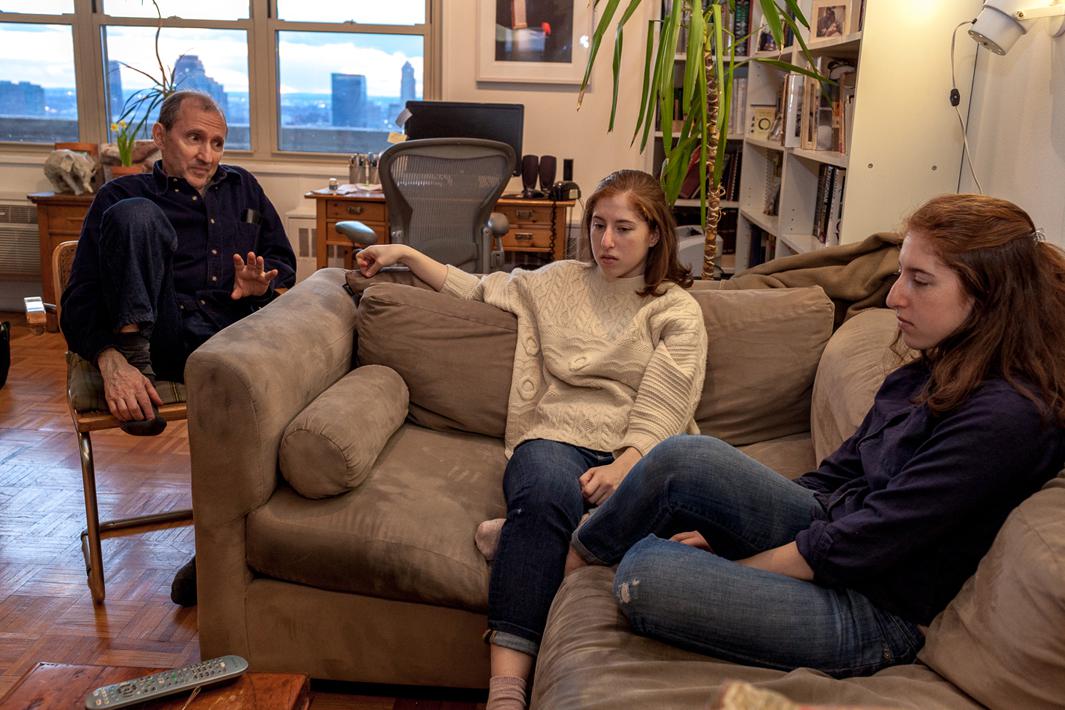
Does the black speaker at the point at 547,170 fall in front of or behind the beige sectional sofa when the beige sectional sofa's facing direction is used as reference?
behind

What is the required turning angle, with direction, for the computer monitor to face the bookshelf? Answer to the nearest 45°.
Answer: approximately 45° to its left

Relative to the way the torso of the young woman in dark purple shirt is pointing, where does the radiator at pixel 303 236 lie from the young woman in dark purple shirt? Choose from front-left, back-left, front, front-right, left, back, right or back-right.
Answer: front-right

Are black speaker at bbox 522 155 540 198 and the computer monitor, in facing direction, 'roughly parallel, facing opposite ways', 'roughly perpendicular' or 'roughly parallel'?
roughly parallel

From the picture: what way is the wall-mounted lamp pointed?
to the viewer's left

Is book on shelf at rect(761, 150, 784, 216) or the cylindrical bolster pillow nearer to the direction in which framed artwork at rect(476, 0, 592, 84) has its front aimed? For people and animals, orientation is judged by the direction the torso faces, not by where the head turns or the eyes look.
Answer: the cylindrical bolster pillow

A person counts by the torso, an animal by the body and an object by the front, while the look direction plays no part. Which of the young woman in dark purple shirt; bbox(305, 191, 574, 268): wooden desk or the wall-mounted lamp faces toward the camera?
the wooden desk

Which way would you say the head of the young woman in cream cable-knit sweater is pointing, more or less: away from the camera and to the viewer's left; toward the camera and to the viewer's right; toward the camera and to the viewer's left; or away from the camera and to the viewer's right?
toward the camera and to the viewer's left

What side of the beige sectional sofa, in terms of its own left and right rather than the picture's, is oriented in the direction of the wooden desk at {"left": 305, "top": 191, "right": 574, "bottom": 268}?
back

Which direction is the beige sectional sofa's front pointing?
toward the camera

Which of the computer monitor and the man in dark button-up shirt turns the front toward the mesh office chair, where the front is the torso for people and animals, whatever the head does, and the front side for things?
the computer monitor

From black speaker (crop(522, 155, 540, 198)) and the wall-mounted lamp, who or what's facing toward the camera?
the black speaker

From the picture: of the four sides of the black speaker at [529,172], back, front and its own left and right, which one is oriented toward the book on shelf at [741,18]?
left

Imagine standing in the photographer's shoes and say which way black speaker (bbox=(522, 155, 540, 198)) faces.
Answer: facing the viewer

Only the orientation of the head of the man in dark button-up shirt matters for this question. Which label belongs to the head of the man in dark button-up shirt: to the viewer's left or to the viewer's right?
to the viewer's right

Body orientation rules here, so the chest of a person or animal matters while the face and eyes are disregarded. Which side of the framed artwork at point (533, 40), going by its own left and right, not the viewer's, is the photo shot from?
front

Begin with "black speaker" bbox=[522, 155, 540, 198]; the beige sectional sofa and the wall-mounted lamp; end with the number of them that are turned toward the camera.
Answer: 2

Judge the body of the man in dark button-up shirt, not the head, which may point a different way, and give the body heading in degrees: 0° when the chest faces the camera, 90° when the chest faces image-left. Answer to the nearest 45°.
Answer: approximately 0°

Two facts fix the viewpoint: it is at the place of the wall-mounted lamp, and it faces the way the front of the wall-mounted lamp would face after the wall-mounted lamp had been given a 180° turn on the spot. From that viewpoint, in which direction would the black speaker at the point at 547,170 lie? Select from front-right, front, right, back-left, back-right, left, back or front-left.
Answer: back-left
